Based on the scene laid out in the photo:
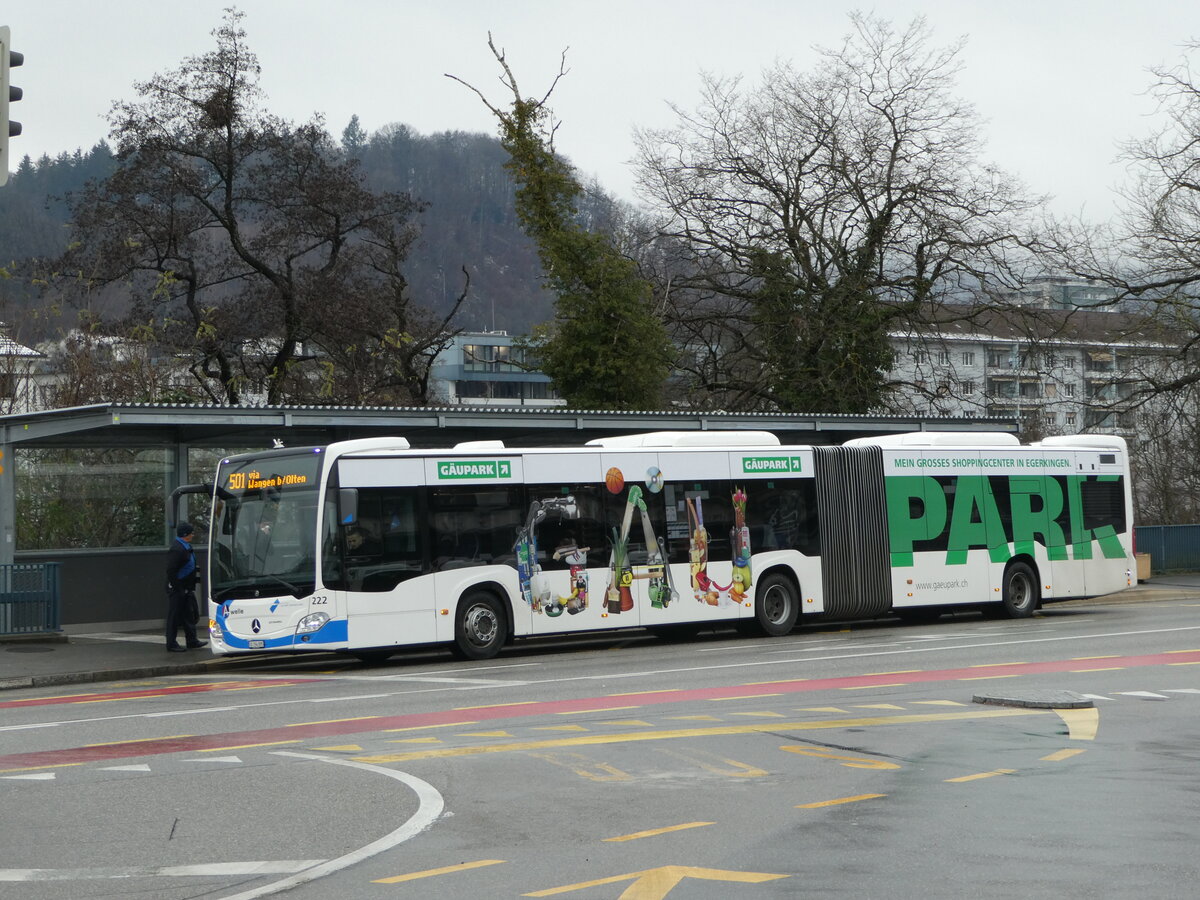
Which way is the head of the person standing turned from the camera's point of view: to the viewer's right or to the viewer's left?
to the viewer's right

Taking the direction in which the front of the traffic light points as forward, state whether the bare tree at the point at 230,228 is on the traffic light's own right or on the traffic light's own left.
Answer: on the traffic light's own left

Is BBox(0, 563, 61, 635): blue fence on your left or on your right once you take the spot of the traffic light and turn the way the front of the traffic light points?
on your left

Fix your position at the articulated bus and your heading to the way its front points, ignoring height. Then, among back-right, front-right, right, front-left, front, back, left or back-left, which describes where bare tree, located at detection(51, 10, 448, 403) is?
right

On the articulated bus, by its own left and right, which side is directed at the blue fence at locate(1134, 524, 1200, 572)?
back

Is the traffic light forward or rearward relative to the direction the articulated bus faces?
forward

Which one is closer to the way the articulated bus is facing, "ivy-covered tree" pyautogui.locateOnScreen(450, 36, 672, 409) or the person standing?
the person standing

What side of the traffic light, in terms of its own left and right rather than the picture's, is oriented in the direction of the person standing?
left

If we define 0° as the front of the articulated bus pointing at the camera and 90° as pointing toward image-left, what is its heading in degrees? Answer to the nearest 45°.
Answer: approximately 45°

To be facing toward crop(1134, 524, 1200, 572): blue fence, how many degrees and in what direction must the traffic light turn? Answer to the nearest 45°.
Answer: approximately 45° to its left

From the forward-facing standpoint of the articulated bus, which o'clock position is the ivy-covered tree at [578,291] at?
The ivy-covered tree is roughly at 4 o'clock from the articulated bus.

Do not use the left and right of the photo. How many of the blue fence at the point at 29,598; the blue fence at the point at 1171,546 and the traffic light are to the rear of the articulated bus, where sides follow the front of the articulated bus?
1

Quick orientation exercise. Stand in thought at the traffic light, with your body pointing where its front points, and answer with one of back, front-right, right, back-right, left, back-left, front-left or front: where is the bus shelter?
left
